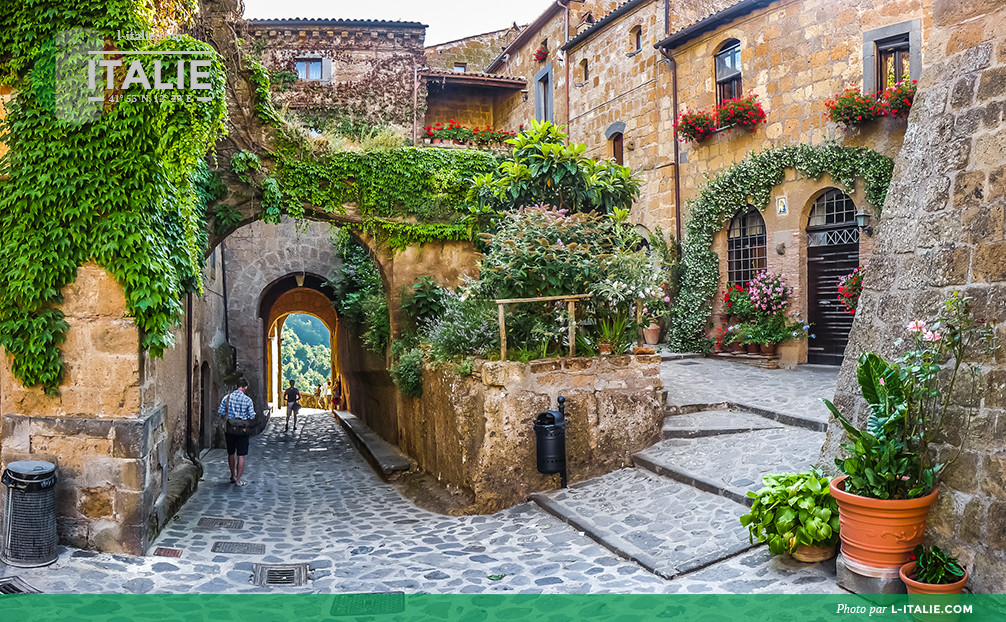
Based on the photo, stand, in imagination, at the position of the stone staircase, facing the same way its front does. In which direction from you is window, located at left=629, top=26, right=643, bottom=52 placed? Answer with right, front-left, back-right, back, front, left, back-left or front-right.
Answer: back-right

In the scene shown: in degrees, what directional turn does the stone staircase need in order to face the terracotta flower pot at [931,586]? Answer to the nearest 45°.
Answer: approximately 90° to its left

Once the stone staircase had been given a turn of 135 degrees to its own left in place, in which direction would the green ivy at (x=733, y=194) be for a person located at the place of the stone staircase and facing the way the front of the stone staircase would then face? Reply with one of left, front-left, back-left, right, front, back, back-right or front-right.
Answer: left

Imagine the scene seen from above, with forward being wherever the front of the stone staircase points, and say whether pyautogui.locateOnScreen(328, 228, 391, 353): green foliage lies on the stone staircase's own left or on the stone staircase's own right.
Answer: on the stone staircase's own right

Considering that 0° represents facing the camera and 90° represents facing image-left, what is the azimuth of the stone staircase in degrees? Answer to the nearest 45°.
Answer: approximately 45°

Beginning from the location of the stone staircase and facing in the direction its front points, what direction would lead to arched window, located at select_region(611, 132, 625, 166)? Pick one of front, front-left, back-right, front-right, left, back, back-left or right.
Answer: back-right

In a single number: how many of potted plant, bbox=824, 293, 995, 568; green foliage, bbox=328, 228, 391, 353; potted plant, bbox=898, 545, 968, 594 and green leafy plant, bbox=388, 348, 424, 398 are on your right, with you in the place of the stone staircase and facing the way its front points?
2

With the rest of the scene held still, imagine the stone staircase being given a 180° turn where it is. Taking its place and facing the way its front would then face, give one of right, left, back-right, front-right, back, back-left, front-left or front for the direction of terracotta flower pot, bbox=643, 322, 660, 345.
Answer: front-left

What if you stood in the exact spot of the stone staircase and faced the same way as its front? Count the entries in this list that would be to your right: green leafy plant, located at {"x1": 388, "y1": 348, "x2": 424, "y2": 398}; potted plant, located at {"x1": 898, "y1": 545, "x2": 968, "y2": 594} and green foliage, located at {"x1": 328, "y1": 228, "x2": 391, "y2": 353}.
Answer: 2

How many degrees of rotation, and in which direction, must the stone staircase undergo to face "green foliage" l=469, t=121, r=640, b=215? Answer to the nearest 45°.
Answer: approximately 90° to its right

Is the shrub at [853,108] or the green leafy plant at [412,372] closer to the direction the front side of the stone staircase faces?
the green leafy plant

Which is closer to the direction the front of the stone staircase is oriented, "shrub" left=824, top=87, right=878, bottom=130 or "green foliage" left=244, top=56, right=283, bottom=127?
the green foliage

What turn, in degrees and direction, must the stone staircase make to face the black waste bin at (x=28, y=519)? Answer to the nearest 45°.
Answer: approximately 45° to its right

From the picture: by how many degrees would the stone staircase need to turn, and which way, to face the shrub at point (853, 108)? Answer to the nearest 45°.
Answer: approximately 180°
